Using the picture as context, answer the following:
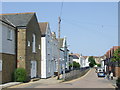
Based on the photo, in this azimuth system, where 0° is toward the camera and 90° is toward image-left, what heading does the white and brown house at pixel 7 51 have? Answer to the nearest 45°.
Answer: approximately 315°

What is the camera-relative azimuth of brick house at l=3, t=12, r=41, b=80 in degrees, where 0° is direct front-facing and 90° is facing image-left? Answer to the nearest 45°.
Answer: approximately 315°

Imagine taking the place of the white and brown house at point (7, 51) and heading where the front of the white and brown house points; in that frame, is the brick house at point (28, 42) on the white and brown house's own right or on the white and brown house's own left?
on the white and brown house's own left

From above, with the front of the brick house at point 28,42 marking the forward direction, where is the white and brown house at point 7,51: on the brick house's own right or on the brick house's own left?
on the brick house's own right

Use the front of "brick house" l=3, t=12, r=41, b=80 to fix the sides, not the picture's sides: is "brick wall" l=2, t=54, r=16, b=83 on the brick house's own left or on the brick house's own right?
on the brick house's own right
